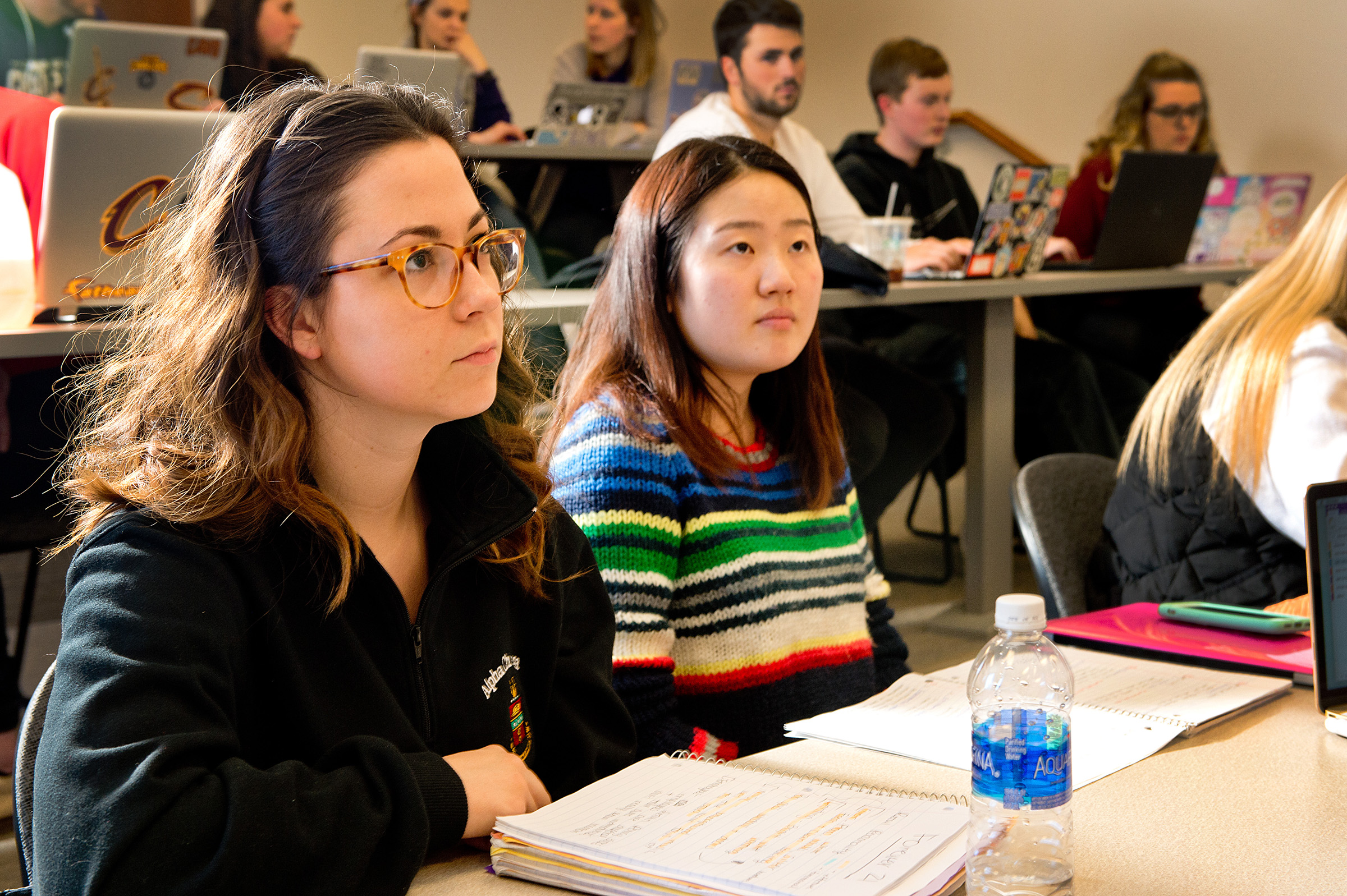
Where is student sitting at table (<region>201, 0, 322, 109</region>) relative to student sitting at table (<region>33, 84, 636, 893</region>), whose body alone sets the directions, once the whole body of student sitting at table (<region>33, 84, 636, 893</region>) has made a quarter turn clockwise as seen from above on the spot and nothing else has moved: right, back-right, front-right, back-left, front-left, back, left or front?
back-right

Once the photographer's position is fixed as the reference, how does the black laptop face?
facing away from the viewer and to the left of the viewer

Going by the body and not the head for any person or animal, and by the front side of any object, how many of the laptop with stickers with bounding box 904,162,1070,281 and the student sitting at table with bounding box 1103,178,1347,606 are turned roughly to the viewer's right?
1

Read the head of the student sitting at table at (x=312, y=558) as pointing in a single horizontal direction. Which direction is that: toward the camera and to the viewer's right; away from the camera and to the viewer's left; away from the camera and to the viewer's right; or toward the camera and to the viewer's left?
toward the camera and to the viewer's right

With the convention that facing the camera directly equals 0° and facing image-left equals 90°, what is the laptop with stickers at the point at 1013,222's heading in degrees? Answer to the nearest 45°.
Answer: approximately 135°

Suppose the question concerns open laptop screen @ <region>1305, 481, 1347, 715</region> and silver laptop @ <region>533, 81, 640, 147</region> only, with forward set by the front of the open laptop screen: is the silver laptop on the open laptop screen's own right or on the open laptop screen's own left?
on the open laptop screen's own right

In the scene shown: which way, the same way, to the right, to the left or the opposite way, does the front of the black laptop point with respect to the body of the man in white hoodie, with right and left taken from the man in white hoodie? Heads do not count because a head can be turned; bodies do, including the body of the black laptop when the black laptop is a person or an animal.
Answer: the opposite way

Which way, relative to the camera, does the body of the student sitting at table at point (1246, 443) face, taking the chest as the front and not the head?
to the viewer's right

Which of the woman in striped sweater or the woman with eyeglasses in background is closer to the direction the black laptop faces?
the woman with eyeglasses in background

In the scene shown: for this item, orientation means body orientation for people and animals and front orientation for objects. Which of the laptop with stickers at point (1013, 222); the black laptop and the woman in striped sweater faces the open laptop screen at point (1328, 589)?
the woman in striped sweater
